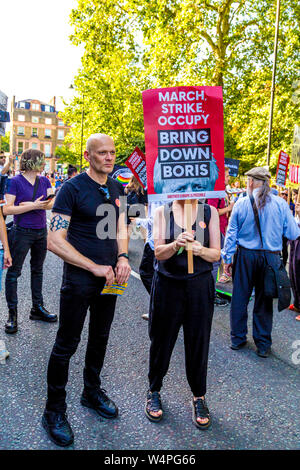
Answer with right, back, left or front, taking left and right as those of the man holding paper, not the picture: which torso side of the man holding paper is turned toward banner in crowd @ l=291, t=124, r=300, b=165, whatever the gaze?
left

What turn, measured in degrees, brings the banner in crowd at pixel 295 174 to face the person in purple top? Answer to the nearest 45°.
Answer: approximately 45° to its right

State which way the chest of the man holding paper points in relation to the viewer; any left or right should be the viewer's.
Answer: facing the viewer and to the right of the viewer

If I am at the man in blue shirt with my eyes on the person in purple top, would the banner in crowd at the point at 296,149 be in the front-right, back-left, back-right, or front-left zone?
back-right

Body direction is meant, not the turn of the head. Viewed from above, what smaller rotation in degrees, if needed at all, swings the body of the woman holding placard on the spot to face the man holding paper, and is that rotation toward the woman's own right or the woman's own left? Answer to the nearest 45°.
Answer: approximately 90° to the woman's own right

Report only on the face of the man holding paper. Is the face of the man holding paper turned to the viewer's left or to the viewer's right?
to the viewer's right

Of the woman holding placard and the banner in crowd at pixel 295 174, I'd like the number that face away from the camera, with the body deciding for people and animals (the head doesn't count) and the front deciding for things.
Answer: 0

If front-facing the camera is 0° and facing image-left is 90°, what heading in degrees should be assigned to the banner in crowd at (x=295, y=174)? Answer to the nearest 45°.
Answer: approximately 0°
